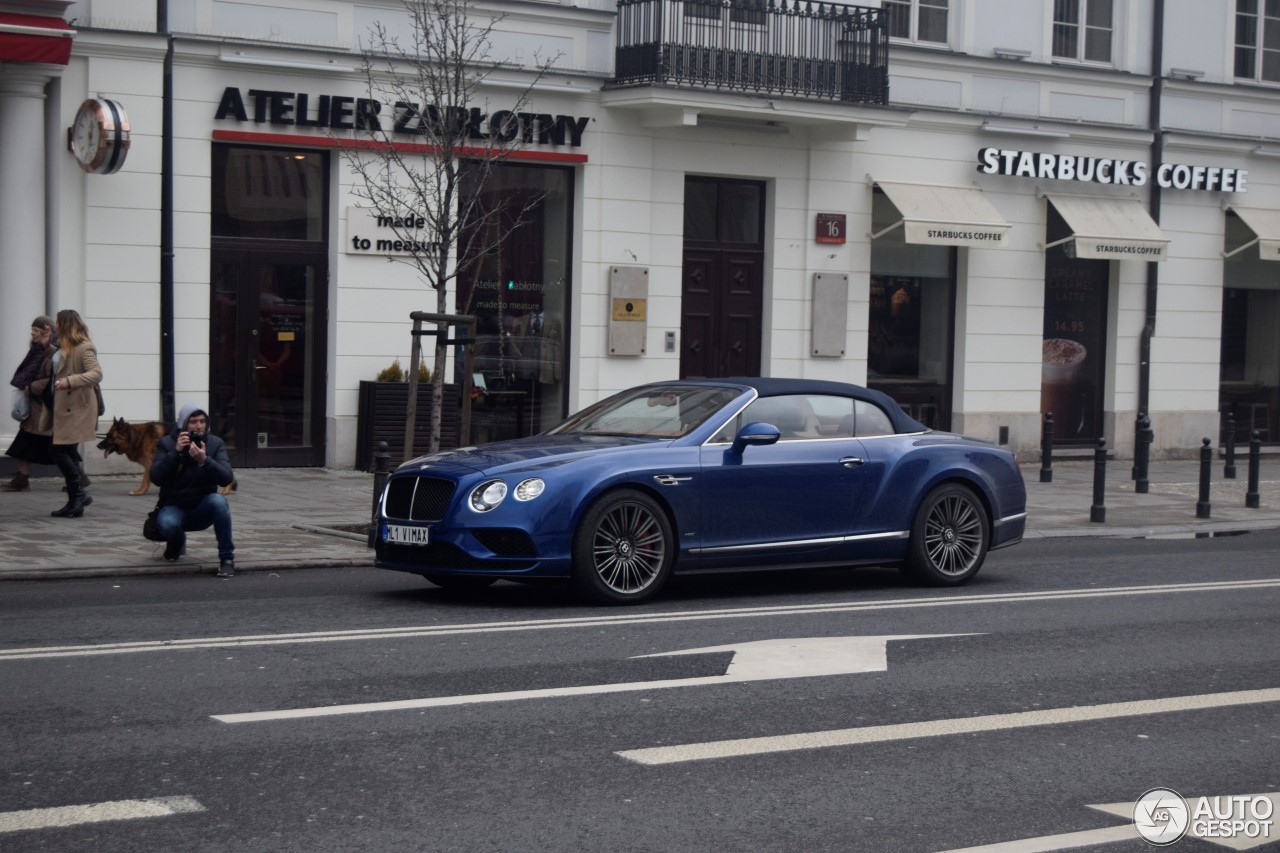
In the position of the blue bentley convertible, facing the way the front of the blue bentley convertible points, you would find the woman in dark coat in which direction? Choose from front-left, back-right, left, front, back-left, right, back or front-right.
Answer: right

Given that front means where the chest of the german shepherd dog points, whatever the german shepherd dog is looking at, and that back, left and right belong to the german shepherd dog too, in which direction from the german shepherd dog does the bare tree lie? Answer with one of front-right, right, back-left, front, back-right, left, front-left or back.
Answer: back-right

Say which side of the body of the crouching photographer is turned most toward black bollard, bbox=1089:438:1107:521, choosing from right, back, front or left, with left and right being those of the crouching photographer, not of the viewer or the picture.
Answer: left

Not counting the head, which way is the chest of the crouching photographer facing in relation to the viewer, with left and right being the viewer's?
facing the viewer

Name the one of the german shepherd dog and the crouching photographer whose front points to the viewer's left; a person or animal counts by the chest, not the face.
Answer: the german shepherd dog

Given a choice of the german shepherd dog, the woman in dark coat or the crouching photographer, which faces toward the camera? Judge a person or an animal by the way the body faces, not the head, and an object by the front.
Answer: the crouching photographer

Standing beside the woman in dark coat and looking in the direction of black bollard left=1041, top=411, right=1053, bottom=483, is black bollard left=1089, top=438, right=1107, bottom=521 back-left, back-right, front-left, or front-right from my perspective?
front-right

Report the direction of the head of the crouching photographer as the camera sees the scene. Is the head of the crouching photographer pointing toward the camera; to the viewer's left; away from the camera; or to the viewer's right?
toward the camera

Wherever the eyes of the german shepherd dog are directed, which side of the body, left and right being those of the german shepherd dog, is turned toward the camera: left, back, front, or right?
left
